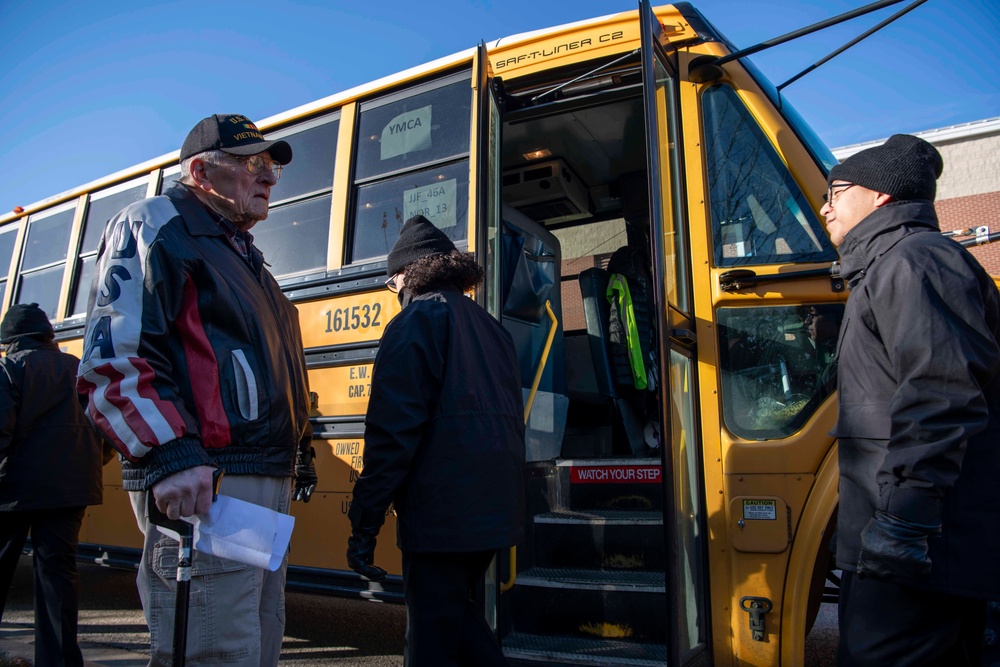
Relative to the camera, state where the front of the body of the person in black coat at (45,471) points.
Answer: away from the camera

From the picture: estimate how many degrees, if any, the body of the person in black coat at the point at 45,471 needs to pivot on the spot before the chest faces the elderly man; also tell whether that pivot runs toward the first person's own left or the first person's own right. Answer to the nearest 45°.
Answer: approximately 180°

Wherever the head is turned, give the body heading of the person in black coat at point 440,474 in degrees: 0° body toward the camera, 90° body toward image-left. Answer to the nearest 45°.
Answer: approximately 135°

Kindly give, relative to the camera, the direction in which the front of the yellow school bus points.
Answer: facing the viewer and to the right of the viewer

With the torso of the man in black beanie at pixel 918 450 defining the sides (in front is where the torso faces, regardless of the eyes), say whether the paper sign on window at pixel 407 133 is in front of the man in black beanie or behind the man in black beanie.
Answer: in front

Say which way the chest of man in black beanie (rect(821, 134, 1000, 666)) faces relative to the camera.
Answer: to the viewer's left

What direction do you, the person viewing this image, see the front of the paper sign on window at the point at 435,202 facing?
facing the viewer and to the left of the viewer

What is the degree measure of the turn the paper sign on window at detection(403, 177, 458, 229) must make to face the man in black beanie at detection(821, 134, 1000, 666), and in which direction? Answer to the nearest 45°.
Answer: approximately 90° to its left

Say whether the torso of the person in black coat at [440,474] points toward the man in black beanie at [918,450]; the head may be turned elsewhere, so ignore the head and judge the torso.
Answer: no

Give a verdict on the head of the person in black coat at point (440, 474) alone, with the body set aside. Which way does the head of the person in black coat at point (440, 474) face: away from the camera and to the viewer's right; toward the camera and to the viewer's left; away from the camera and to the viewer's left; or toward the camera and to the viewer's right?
away from the camera and to the viewer's left

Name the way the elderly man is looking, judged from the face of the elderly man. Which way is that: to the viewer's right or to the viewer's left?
to the viewer's right

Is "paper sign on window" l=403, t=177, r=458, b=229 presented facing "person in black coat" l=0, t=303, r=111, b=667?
no

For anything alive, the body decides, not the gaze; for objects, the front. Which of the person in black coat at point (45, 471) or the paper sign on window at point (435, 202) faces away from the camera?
the person in black coat

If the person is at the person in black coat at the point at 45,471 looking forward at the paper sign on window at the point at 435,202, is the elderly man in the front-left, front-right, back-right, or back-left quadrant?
front-right

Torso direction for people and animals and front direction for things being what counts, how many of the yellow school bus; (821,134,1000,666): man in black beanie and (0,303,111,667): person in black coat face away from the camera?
1
